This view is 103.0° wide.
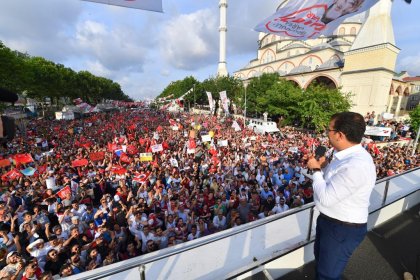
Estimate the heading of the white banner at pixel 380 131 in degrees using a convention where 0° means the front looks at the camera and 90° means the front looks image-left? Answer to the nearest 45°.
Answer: approximately 0°

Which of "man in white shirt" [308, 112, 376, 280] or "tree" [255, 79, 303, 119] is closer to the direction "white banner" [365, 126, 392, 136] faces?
the man in white shirt

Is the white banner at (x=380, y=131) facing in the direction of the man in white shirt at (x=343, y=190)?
yes

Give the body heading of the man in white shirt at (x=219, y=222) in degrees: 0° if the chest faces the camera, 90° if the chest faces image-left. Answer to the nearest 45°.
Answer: approximately 0°

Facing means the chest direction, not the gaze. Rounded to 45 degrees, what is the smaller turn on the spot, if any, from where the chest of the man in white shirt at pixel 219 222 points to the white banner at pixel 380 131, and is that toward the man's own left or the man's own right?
approximately 135° to the man's own left

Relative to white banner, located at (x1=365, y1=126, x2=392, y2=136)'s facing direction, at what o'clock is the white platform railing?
The white platform railing is roughly at 12 o'clock from the white banner.

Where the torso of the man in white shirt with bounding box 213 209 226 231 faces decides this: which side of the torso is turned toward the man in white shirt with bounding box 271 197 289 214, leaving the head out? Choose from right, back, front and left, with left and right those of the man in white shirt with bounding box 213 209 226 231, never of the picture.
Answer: left

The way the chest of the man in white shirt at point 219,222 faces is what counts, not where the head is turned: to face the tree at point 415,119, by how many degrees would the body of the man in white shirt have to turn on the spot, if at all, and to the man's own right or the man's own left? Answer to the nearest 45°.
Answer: approximately 135° to the man's own left

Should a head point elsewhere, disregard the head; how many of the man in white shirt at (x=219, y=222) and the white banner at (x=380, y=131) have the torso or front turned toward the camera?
2
